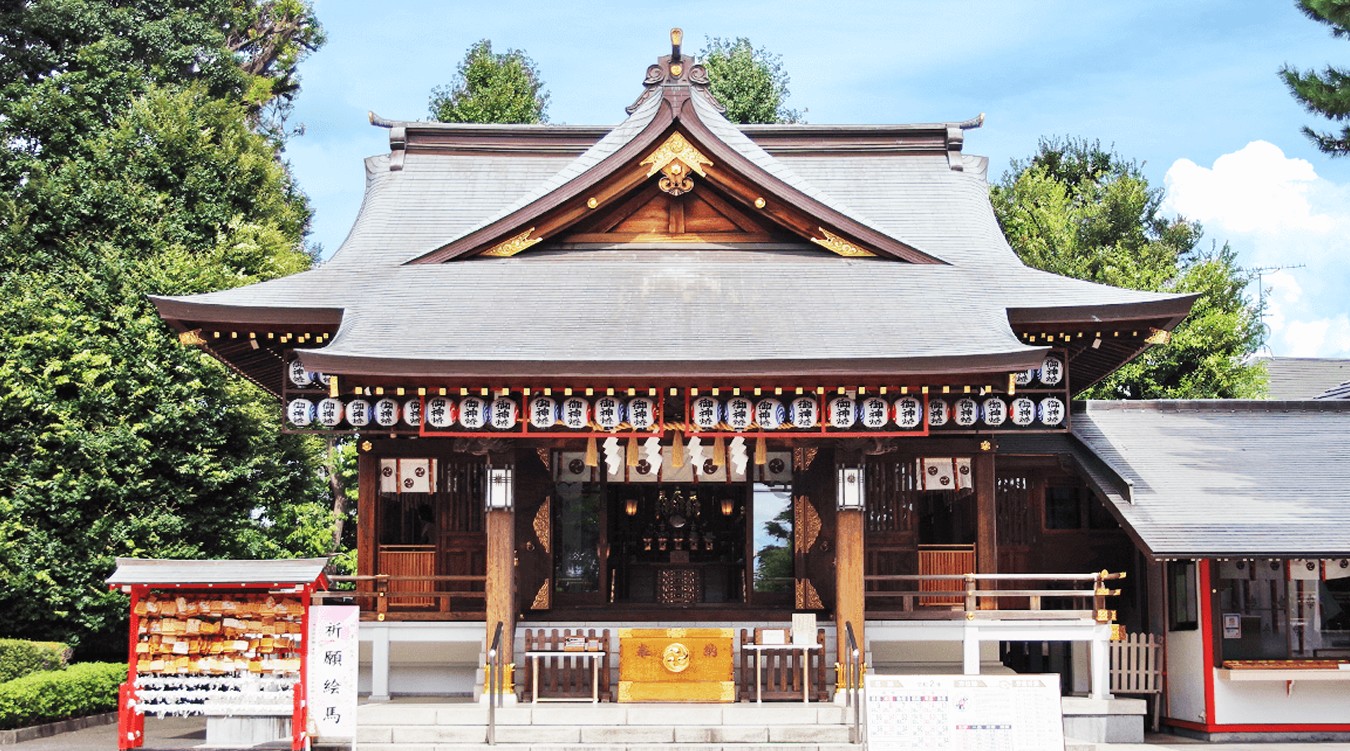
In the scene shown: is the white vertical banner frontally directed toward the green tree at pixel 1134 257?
no

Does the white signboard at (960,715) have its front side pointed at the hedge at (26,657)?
no

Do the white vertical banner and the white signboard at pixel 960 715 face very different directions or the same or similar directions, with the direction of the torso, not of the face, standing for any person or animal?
same or similar directions

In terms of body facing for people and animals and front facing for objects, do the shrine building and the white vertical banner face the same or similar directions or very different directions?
same or similar directions

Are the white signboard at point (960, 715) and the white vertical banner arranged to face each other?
no

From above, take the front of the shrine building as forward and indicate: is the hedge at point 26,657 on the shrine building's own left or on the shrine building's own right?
on the shrine building's own right

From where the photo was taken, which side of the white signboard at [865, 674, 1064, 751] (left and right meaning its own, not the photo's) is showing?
front

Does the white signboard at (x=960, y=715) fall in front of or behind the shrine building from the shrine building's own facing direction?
in front

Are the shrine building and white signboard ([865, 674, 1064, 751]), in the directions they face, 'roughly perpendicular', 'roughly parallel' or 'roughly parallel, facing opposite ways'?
roughly parallel

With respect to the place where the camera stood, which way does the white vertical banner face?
facing the viewer

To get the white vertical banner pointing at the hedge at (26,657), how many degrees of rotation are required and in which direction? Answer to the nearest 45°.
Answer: approximately 135° to its right

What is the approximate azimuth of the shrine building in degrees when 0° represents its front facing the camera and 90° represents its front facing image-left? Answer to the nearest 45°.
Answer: approximately 0°

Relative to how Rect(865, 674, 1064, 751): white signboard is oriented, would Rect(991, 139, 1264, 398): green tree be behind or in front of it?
behind

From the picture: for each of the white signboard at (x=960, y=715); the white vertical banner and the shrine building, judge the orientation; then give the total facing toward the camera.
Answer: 3

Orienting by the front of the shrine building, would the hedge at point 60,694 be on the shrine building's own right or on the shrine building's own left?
on the shrine building's own right

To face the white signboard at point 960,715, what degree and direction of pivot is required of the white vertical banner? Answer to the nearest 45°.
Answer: approximately 45° to its left
